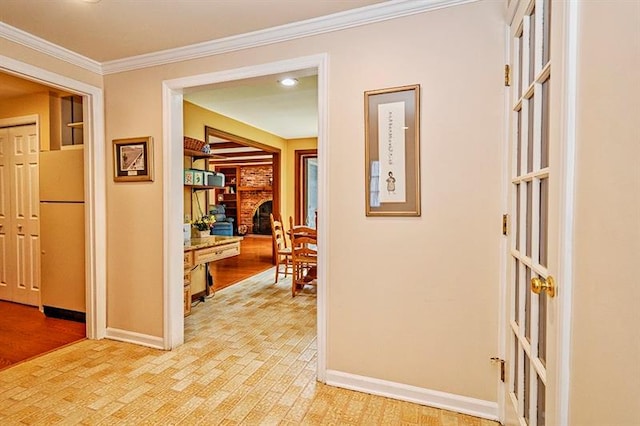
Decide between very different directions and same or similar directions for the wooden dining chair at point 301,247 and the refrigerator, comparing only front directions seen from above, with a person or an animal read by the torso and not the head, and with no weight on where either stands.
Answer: very different directions

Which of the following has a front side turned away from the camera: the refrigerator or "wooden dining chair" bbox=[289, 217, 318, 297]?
the wooden dining chair

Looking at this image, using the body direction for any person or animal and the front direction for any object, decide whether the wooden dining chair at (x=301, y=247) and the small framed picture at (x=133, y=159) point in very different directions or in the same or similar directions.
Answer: very different directions

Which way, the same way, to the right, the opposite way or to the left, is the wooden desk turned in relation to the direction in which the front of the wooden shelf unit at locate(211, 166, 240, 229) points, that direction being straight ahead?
to the left

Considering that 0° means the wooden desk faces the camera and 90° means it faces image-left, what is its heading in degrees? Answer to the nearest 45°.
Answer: approximately 315°

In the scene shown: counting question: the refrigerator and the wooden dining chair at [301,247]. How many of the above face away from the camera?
1

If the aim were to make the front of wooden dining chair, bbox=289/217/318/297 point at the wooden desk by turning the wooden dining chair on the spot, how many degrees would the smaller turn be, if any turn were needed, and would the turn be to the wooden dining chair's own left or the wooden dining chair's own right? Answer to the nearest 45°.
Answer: approximately 135° to the wooden dining chair's own left

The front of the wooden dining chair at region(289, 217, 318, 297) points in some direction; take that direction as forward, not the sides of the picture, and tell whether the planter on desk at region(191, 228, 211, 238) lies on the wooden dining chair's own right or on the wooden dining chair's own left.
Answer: on the wooden dining chair's own left

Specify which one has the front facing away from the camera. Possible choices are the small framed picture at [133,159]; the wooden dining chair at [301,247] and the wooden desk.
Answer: the wooden dining chair

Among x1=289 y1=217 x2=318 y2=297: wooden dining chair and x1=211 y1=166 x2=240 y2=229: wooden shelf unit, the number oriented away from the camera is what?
1

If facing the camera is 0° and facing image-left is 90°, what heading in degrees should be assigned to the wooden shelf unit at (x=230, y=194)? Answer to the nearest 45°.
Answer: approximately 45°

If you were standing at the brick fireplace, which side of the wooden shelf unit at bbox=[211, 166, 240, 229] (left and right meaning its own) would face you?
left

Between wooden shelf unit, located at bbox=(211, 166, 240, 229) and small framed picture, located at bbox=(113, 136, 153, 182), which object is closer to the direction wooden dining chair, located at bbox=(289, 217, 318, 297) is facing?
the wooden shelf unit

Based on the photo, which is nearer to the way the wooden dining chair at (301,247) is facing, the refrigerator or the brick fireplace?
the brick fireplace

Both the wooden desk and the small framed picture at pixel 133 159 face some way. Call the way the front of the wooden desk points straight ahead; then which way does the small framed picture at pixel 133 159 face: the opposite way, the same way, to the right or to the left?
to the right

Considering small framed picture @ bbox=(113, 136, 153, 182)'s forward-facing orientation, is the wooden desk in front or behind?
behind

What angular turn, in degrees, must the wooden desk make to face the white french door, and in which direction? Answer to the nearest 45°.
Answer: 0° — it already faces it

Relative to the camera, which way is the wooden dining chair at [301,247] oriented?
away from the camera
